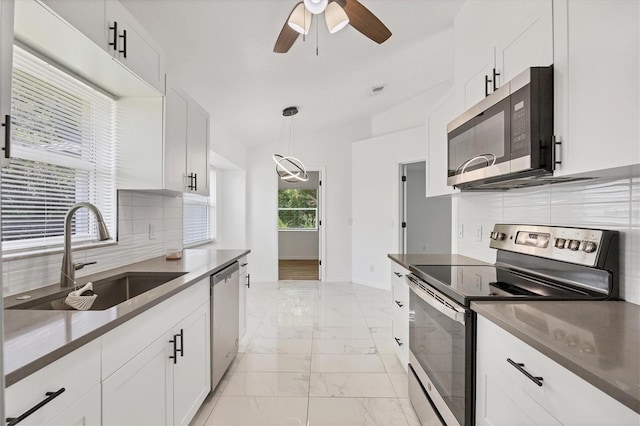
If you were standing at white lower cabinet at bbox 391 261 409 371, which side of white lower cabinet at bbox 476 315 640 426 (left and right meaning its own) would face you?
right

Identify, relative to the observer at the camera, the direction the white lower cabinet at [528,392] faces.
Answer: facing the viewer and to the left of the viewer

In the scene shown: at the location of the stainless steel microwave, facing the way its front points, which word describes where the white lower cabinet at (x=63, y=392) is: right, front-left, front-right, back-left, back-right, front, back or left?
front

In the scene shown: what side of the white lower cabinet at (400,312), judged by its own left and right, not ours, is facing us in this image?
left

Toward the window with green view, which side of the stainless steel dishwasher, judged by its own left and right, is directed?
left

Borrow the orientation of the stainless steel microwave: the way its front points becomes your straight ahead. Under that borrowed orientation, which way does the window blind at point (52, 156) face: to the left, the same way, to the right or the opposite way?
the opposite way

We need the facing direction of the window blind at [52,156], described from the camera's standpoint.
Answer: facing the viewer and to the right of the viewer

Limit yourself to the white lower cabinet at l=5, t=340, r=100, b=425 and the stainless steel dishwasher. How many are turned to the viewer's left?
0

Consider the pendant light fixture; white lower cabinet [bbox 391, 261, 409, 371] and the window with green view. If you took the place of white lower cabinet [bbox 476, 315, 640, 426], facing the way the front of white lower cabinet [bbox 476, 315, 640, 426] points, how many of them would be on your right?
3

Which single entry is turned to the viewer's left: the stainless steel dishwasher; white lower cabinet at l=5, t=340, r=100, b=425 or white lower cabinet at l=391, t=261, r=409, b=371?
white lower cabinet at l=391, t=261, r=409, b=371

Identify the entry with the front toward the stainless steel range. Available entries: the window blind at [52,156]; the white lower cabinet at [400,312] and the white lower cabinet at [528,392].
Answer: the window blind

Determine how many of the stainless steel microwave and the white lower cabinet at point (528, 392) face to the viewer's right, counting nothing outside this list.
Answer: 0

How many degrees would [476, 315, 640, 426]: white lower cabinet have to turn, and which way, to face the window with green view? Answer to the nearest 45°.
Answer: approximately 90° to its right

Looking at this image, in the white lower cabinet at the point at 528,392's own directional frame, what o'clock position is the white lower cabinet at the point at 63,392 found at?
the white lower cabinet at the point at 63,392 is roughly at 12 o'clock from the white lower cabinet at the point at 528,392.
